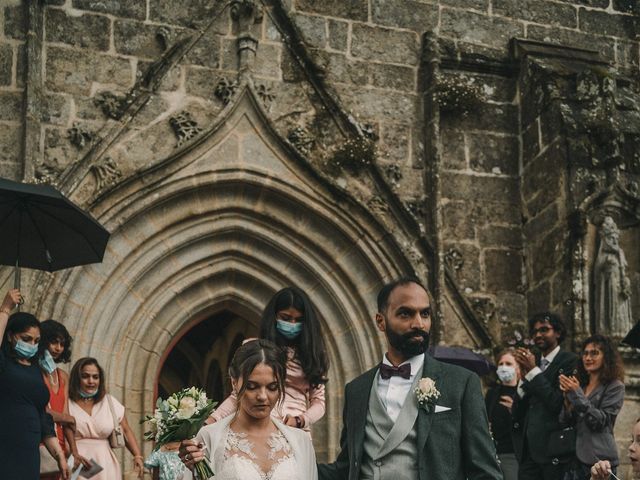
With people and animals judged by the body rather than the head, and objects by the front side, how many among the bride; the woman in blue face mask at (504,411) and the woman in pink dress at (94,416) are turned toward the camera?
3

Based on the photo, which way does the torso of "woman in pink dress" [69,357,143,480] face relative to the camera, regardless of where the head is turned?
toward the camera

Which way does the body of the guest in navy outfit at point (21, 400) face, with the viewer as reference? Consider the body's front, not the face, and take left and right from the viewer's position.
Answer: facing the viewer and to the right of the viewer

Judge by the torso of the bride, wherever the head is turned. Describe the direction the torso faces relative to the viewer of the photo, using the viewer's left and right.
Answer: facing the viewer

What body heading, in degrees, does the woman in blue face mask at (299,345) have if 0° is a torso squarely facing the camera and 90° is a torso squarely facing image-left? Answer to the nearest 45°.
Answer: approximately 45°

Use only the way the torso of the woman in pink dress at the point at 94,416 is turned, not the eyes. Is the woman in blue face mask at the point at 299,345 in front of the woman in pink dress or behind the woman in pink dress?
in front

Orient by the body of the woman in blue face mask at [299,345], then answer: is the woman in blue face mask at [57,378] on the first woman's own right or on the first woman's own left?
on the first woman's own right

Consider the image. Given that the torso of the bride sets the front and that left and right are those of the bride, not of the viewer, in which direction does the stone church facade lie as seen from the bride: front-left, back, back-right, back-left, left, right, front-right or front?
back
